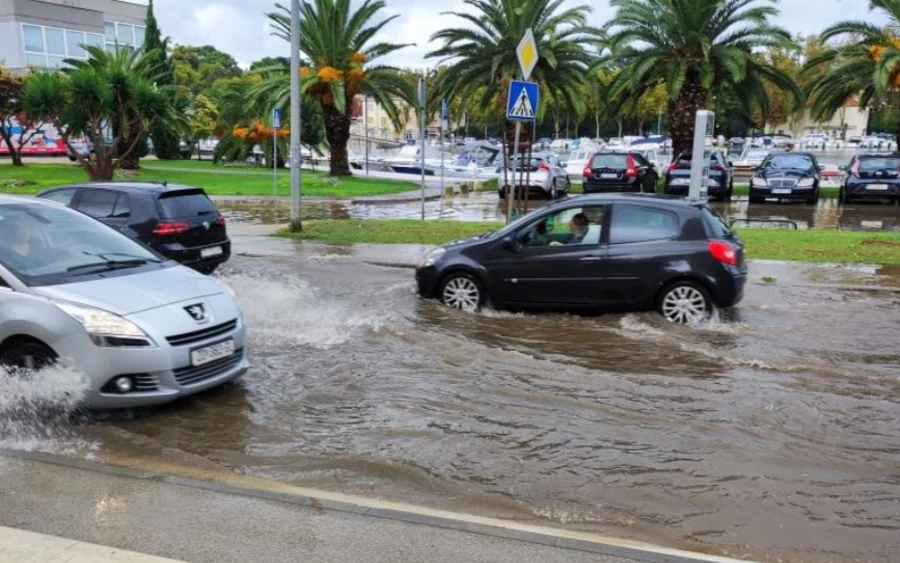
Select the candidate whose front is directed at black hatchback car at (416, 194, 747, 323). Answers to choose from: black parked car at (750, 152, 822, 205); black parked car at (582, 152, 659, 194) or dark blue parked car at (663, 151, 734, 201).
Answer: black parked car at (750, 152, 822, 205)

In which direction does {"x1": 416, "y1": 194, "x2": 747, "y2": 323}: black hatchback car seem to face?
to the viewer's left

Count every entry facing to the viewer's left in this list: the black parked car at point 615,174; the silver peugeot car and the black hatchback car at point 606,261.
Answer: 1

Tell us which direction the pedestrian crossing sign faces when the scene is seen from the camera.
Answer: facing the viewer

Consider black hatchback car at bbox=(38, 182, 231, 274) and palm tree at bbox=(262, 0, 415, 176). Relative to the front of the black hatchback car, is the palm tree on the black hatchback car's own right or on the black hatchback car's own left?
on the black hatchback car's own right

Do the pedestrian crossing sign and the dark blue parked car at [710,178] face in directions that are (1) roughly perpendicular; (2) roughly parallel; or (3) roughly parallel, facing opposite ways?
roughly parallel, facing opposite ways

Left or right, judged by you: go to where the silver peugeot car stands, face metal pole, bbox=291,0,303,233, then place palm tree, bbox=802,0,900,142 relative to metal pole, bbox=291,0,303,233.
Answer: right

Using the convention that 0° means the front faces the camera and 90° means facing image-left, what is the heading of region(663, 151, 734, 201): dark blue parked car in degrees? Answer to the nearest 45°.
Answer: approximately 180°

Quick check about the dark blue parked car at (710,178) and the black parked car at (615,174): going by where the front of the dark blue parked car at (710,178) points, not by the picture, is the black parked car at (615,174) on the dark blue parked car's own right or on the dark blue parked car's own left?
on the dark blue parked car's own left

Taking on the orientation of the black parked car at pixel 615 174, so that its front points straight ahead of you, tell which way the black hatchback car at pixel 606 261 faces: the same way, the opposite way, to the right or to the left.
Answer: to the left

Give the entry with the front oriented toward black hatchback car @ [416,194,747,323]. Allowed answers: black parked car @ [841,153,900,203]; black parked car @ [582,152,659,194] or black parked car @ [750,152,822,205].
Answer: black parked car @ [750,152,822,205]

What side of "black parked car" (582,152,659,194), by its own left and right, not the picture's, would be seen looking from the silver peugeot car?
back

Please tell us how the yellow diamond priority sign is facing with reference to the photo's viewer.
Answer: facing the viewer and to the right of the viewer

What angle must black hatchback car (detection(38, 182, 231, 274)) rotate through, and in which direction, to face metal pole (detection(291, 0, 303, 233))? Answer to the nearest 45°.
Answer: approximately 90° to its right
